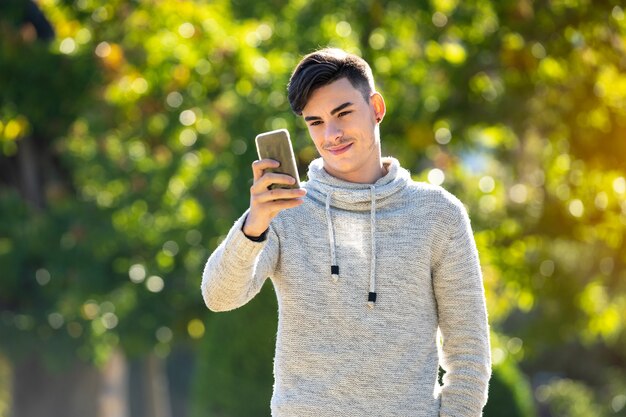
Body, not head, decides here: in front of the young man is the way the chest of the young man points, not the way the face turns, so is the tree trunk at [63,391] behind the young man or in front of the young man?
behind

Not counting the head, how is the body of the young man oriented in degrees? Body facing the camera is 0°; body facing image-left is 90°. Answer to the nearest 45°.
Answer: approximately 0°

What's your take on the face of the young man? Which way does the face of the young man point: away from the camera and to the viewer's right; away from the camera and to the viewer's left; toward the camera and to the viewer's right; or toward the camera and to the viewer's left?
toward the camera and to the viewer's left

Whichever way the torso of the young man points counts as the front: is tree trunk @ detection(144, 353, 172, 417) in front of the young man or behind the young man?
behind
